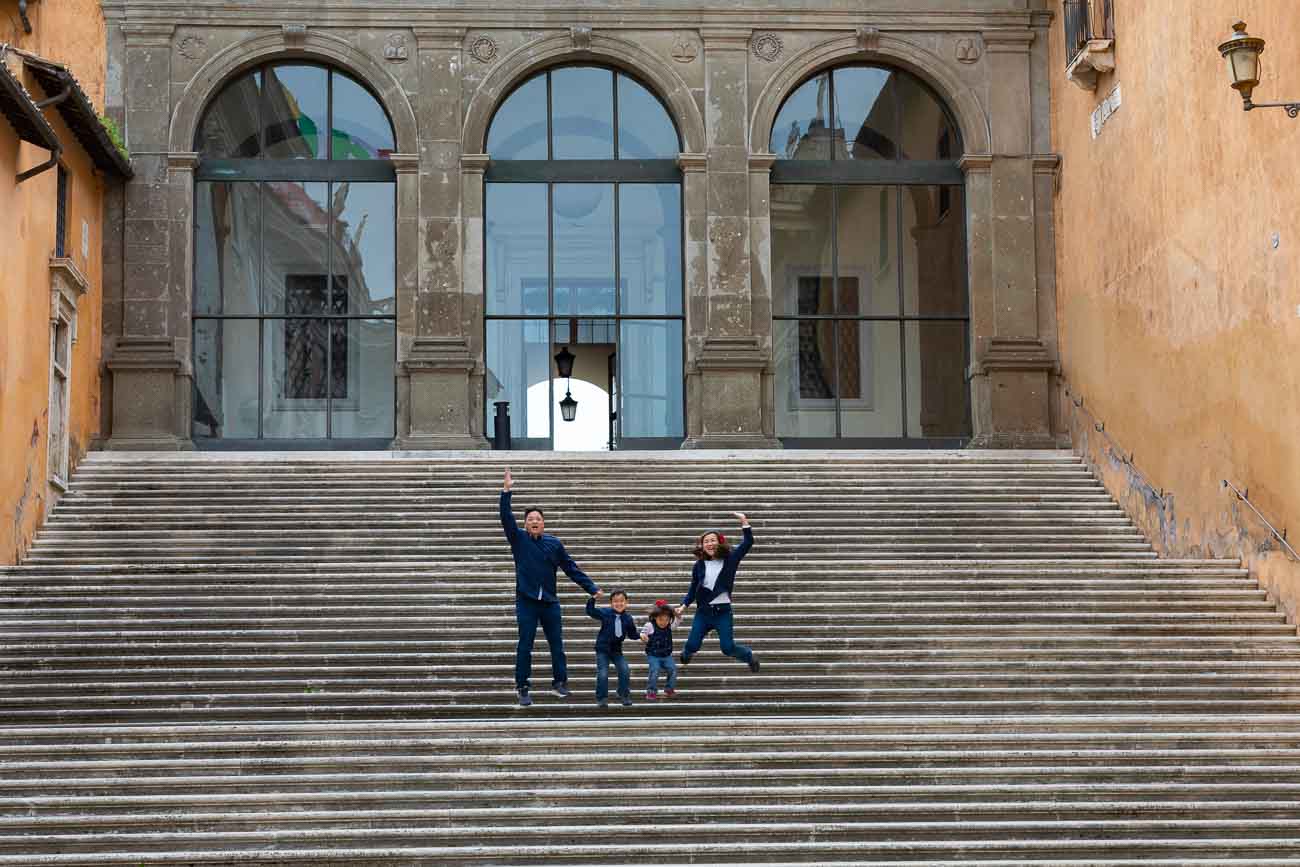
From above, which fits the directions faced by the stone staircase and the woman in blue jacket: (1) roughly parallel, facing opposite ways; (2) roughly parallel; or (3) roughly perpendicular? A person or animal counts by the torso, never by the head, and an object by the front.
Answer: roughly parallel

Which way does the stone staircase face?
toward the camera

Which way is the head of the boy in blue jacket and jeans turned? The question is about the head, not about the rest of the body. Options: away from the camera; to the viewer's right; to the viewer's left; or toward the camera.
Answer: toward the camera

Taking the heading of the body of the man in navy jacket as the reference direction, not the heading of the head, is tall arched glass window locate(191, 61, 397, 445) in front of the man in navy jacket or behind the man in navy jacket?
behind

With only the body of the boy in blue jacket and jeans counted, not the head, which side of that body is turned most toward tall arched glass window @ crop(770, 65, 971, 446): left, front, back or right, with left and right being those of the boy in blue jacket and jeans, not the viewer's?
back

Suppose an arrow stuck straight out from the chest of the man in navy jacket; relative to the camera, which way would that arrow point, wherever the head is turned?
toward the camera

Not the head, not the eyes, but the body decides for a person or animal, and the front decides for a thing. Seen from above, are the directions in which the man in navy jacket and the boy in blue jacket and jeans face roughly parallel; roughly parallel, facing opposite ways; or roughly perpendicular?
roughly parallel

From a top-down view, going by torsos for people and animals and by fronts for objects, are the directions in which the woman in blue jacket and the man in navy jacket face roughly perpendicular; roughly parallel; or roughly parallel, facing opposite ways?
roughly parallel

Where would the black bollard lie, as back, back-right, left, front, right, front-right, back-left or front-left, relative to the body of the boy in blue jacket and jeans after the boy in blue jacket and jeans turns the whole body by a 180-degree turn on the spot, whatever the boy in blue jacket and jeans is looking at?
front

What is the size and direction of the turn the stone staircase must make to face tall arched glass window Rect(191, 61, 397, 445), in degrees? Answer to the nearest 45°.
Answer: approximately 135° to its right

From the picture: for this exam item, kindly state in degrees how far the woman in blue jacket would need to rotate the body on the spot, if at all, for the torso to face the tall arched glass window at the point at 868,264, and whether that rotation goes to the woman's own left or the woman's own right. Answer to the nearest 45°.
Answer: approximately 180°

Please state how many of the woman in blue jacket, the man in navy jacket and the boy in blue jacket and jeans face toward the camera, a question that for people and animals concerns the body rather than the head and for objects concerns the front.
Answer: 3

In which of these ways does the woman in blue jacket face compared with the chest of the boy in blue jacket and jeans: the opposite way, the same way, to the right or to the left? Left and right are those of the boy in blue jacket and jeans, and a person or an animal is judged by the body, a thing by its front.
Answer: the same way

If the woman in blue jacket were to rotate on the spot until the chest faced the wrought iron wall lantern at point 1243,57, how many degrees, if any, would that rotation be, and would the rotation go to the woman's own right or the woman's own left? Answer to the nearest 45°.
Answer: approximately 90° to the woman's own left

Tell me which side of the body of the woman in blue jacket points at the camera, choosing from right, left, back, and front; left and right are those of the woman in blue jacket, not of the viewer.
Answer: front

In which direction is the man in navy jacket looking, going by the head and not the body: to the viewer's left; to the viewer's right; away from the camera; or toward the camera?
toward the camera
